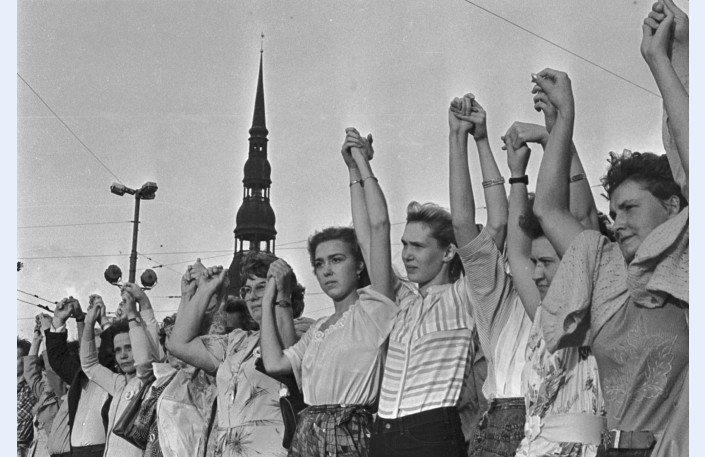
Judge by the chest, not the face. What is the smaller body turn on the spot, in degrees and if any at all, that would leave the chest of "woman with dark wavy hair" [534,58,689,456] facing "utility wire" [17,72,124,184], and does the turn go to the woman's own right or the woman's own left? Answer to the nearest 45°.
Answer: approximately 90° to the woman's own right

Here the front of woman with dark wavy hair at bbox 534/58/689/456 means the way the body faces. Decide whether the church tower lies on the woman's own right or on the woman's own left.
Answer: on the woman's own right

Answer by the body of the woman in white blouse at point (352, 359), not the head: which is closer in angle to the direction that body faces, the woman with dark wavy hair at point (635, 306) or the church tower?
the woman with dark wavy hair

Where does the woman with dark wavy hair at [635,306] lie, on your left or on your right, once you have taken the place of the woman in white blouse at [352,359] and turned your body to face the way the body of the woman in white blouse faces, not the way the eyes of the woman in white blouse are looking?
on your left

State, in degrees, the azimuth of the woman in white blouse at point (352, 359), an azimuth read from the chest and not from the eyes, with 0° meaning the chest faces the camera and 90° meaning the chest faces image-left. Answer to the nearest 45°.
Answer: approximately 45°

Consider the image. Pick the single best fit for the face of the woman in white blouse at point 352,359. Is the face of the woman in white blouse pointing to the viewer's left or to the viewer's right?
to the viewer's left

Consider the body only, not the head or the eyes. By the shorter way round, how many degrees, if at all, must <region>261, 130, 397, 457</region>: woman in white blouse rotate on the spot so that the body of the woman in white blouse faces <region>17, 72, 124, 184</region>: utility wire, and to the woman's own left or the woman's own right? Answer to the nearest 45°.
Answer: approximately 90° to the woman's own right

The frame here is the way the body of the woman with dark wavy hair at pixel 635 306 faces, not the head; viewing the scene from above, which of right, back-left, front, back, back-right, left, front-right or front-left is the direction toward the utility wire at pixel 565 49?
back-right

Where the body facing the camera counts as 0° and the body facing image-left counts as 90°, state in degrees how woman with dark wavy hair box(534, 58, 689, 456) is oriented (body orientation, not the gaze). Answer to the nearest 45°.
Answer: approximately 45°
